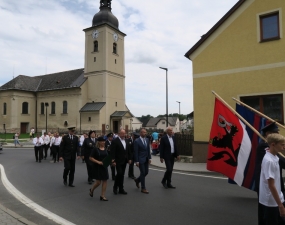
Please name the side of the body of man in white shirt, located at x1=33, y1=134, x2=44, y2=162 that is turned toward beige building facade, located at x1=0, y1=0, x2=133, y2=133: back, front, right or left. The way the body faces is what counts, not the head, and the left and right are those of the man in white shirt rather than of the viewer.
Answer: back

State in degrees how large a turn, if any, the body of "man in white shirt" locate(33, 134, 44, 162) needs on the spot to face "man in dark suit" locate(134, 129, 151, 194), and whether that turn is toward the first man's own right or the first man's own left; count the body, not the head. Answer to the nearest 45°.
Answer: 0° — they already face them

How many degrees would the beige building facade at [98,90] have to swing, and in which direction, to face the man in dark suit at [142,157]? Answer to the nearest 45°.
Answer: approximately 45° to its right

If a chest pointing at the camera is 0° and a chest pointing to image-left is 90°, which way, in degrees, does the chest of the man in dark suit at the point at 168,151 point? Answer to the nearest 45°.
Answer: approximately 315°

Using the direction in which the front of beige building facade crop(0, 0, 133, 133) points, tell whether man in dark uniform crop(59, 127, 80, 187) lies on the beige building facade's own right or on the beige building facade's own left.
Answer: on the beige building facade's own right

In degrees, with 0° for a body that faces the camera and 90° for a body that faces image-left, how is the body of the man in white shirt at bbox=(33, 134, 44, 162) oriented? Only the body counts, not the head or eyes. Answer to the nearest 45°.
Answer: approximately 0°
